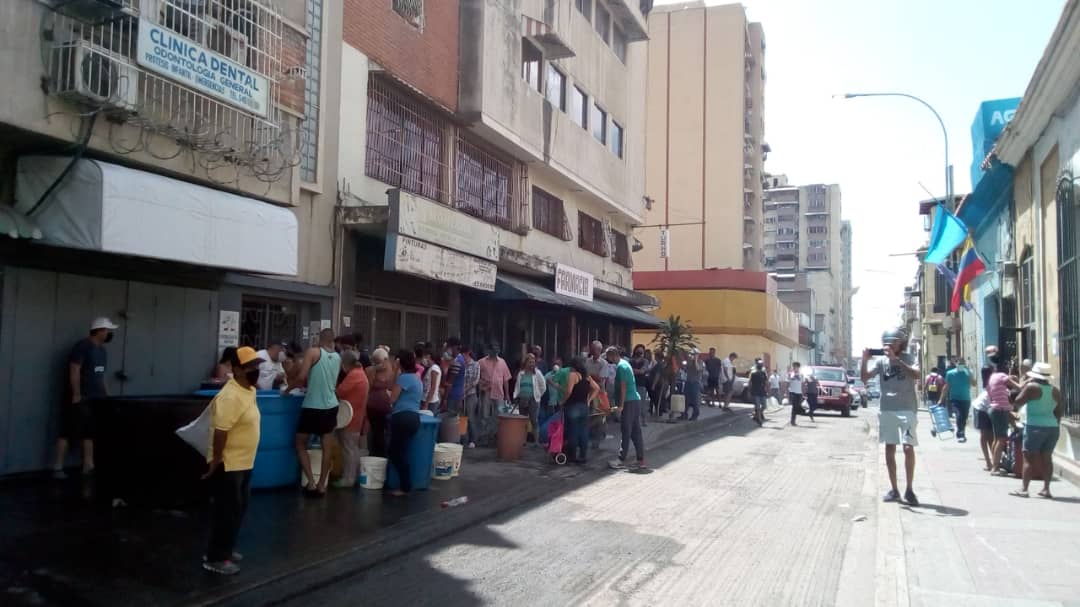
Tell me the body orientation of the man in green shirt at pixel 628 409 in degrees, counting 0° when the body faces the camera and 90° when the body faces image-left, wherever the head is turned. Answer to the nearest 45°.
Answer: approximately 90°

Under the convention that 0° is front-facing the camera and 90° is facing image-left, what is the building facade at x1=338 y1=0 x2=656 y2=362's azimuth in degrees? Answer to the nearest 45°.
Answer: approximately 315°

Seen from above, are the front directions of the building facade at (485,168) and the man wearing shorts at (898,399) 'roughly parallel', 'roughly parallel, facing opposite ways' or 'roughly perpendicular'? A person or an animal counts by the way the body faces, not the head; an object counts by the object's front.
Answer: roughly perpendicular

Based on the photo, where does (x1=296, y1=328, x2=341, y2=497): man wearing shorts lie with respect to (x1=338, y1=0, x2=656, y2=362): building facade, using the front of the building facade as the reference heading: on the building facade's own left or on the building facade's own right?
on the building facade's own right

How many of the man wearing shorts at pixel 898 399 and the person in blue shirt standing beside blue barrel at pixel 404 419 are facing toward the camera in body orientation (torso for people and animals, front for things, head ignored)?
1

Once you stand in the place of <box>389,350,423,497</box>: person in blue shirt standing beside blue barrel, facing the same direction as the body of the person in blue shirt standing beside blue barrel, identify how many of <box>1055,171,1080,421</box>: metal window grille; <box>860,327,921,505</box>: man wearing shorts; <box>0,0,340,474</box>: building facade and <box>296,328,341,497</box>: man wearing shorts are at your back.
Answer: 2

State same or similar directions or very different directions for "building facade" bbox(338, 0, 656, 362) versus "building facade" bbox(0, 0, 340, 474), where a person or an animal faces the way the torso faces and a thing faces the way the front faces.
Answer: same or similar directions

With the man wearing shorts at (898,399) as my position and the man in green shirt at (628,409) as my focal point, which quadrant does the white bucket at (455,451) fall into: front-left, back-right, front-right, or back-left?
front-left

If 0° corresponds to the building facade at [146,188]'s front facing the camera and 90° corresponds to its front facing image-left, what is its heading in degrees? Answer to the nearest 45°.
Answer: approximately 315°

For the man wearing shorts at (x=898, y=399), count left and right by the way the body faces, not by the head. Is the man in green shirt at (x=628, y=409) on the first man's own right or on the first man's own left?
on the first man's own right

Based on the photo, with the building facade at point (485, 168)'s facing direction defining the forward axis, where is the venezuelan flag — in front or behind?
in front

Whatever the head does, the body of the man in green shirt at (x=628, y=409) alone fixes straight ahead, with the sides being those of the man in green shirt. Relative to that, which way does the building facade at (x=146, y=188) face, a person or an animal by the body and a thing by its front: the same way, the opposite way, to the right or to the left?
the opposite way

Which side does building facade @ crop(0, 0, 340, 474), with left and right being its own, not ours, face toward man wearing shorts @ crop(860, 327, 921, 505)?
front

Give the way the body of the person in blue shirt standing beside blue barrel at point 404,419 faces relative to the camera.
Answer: to the viewer's left

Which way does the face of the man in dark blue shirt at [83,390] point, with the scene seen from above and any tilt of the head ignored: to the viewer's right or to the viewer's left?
to the viewer's right

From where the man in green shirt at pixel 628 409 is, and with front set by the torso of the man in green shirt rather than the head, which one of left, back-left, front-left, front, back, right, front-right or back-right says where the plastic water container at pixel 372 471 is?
front-left

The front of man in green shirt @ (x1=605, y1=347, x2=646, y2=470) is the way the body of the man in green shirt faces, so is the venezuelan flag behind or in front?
behind

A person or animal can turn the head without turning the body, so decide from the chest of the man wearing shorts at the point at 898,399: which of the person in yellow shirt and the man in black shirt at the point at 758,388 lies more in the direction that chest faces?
the person in yellow shirt

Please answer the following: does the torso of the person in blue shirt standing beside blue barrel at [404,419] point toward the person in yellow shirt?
no

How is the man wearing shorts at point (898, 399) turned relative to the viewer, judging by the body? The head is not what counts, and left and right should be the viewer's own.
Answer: facing the viewer
